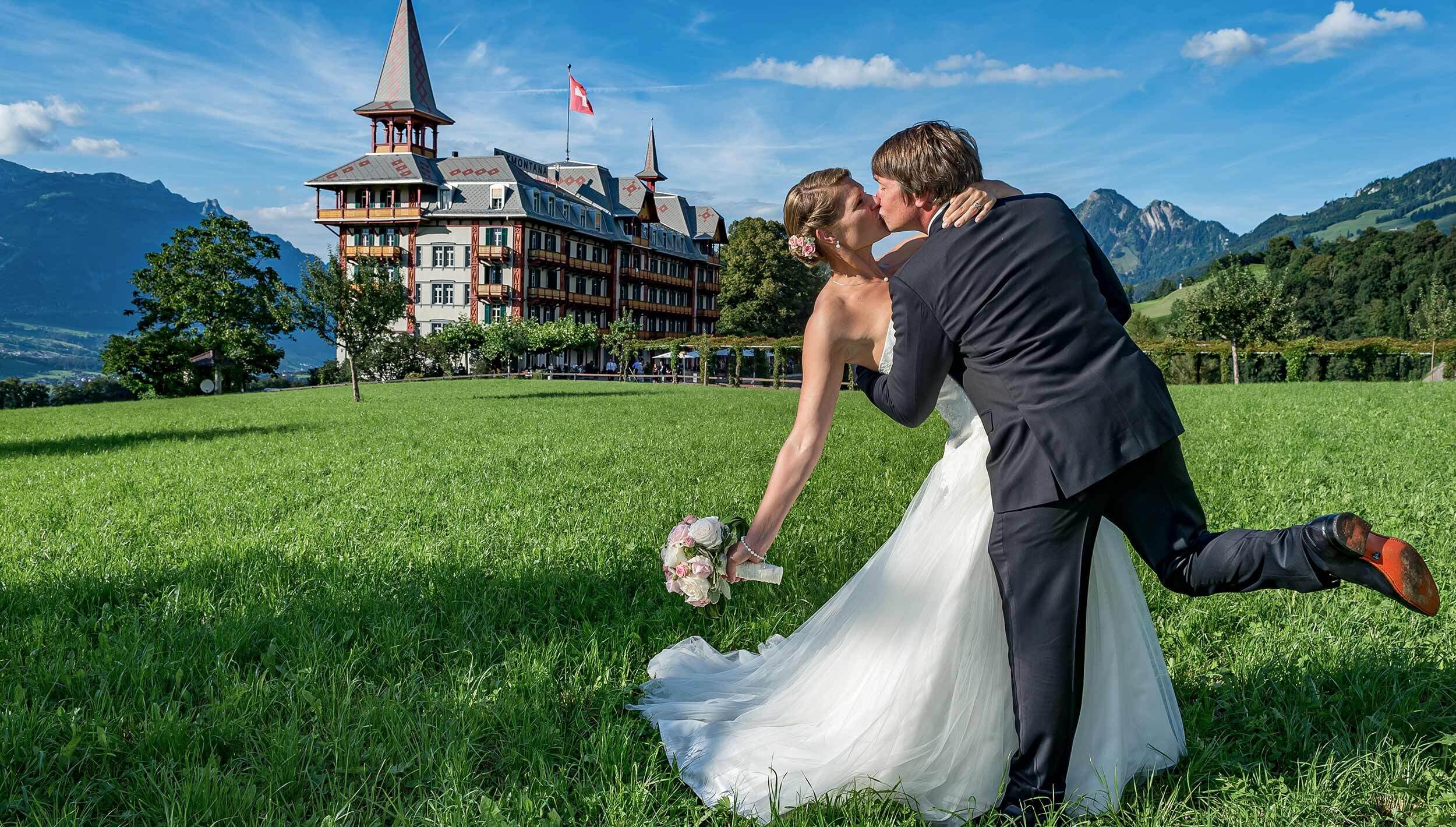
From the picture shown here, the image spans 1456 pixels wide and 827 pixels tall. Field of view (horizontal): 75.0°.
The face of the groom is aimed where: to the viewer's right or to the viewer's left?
to the viewer's left

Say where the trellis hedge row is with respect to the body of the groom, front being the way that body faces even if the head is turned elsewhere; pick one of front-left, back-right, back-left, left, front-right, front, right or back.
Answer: front-right

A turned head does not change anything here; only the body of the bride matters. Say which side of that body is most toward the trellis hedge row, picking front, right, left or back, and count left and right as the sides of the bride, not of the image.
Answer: left

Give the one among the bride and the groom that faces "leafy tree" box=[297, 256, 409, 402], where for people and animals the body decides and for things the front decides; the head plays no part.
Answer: the groom

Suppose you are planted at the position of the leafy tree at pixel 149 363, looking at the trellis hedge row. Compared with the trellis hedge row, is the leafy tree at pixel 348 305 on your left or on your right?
right

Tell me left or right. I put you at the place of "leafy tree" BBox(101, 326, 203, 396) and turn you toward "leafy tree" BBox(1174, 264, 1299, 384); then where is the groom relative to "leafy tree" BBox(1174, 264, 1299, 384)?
right

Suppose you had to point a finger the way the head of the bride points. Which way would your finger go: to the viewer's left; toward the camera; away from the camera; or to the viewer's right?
to the viewer's right

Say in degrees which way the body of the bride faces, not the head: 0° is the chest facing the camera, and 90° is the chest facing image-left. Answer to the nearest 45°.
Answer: approximately 270°

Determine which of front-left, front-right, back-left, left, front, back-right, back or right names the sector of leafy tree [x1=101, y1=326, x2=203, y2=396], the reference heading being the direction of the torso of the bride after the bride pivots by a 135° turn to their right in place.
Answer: right

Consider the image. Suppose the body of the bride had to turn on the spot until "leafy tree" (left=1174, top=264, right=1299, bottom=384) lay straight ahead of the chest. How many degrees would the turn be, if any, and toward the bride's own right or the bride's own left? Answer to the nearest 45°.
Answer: approximately 90° to the bride's own left

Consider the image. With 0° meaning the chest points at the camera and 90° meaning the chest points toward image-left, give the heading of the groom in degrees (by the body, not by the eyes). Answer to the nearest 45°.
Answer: approximately 135°

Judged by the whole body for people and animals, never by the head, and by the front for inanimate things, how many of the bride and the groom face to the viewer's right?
1
